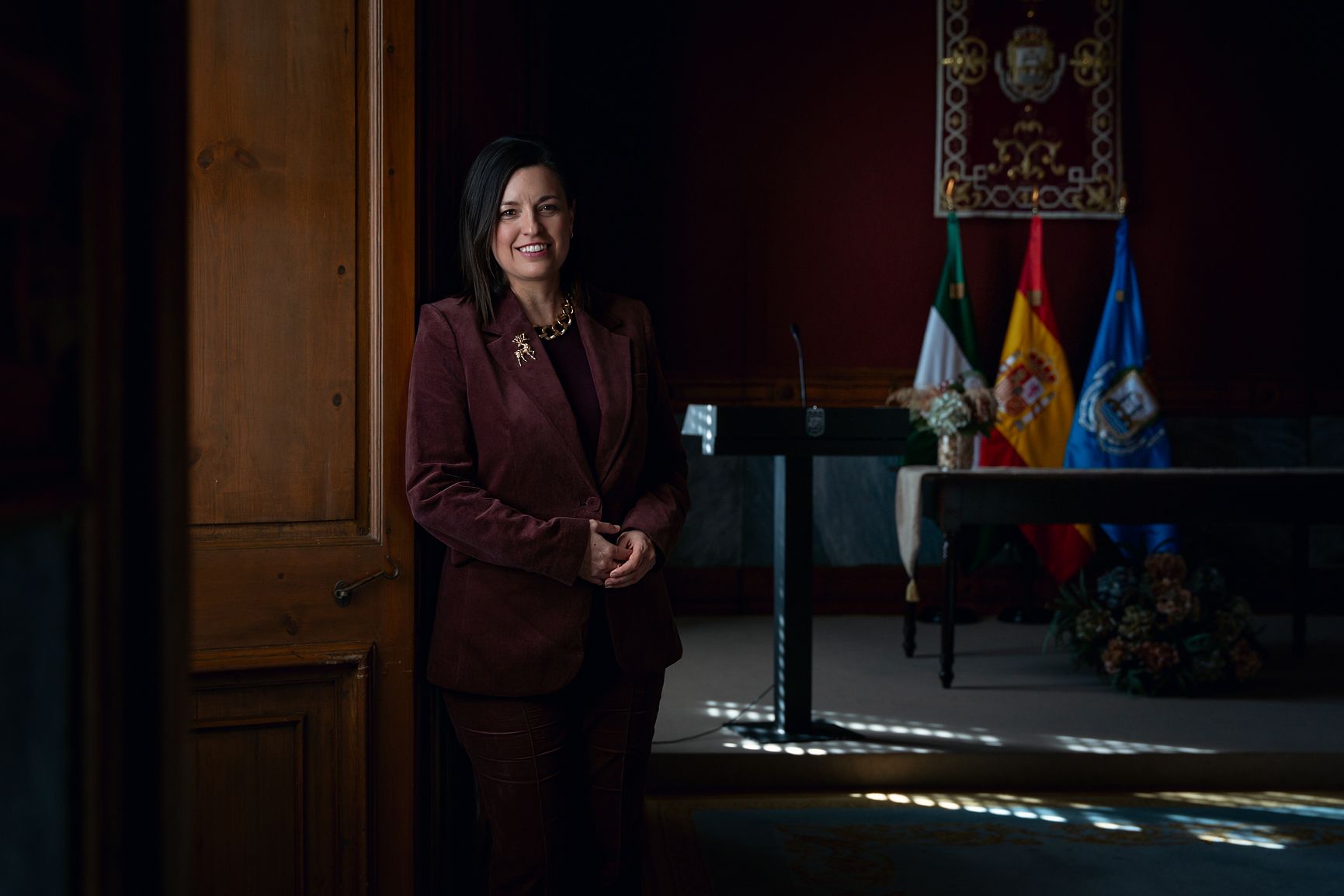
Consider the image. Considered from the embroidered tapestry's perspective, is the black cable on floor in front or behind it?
in front

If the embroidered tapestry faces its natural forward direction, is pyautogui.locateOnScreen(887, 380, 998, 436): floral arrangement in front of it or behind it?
in front

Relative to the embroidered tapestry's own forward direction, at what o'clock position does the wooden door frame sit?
The wooden door frame is roughly at 12 o'clock from the embroidered tapestry.

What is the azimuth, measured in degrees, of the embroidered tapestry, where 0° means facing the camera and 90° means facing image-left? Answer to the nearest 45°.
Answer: approximately 0°
